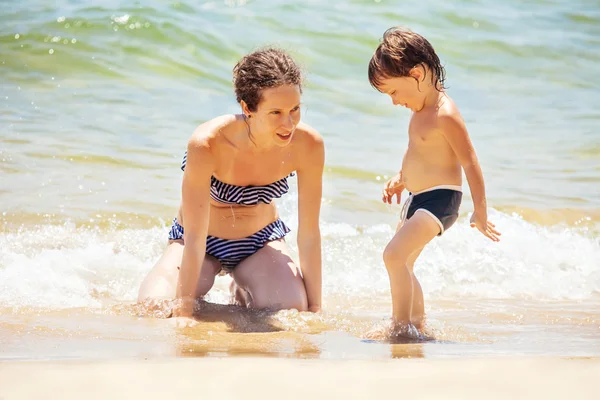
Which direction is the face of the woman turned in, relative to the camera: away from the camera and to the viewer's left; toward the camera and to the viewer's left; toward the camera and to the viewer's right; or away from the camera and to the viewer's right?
toward the camera and to the viewer's right

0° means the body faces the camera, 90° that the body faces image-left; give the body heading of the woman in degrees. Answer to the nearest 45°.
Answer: approximately 0°

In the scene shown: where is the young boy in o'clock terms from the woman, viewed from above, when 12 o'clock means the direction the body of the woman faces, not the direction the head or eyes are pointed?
The young boy is roughly at 10 o'clock from the woman.
